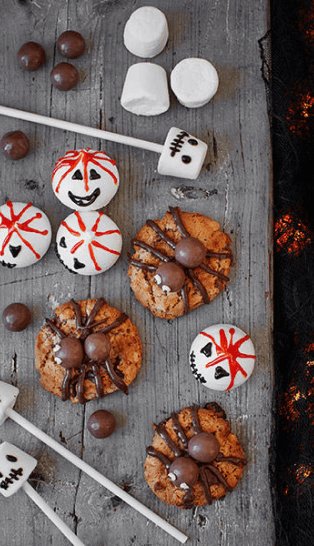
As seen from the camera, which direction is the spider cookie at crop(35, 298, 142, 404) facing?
to the viewer's left

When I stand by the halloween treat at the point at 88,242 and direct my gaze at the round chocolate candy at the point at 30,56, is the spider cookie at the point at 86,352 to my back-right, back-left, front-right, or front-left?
back-left

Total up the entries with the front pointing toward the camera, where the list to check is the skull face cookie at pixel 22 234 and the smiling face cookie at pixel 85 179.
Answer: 2

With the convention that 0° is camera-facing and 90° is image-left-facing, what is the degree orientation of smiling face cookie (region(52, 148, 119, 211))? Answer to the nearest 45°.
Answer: approximately 0°
